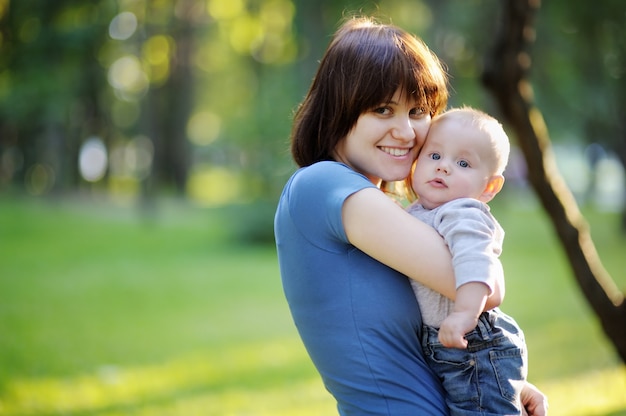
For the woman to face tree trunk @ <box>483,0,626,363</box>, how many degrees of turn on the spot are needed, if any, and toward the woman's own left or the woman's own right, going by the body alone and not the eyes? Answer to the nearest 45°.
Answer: approximately 90° to the woman's own left

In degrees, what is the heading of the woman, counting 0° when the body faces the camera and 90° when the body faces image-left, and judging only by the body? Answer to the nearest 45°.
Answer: approximately 270°
